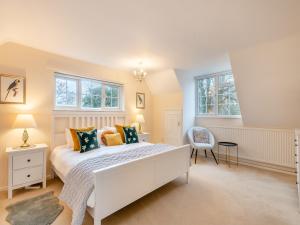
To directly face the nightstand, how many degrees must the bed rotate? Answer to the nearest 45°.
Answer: approximately 135° to its right

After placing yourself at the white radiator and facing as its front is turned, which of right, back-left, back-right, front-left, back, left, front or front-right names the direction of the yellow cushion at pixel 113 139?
front

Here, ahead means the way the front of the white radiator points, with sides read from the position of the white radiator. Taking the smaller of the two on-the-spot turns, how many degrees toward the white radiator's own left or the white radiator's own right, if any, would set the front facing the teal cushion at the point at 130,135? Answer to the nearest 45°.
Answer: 0° — it already faces it

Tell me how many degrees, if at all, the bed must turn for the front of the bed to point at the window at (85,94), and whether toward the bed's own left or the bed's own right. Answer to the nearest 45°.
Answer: approximately 180°

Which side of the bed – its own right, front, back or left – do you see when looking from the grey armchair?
left

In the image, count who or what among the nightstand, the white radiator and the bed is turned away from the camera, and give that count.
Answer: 0

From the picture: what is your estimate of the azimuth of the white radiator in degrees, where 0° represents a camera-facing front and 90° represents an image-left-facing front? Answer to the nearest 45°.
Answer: approximately 45°

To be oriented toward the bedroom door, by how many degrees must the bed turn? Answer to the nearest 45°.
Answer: approximately 90° to its left

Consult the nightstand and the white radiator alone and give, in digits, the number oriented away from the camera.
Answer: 0

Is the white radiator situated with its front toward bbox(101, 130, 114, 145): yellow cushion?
no

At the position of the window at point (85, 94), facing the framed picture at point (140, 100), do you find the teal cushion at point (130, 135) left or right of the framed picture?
right

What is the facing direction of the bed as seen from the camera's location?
facing the viewer and to the right of the viewer

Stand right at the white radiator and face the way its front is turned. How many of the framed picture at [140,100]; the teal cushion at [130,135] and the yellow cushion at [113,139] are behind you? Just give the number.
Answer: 0
